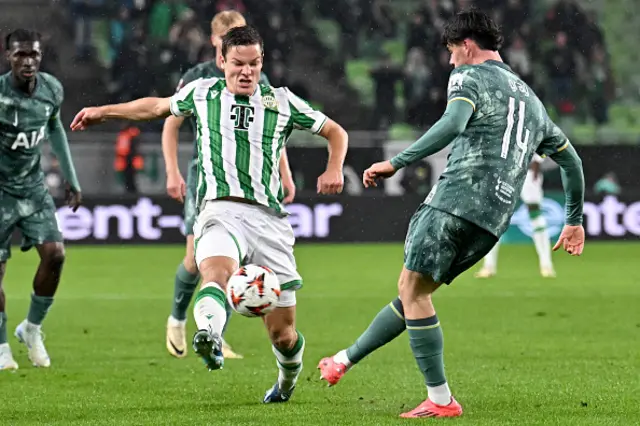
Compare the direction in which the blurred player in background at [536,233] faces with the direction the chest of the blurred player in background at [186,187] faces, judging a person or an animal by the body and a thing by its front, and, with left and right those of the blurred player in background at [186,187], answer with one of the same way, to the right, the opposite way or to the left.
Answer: the same way

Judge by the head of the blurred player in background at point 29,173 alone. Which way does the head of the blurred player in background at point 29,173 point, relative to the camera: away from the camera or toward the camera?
toward the camera

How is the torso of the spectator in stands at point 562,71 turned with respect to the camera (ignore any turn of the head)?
toward the camera

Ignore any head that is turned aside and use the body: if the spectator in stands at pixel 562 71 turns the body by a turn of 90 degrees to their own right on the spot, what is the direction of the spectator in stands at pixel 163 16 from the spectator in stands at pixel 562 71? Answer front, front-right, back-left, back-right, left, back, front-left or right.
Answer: front

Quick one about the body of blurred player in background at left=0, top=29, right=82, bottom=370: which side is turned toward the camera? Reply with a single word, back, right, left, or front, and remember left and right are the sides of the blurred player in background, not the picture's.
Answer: front

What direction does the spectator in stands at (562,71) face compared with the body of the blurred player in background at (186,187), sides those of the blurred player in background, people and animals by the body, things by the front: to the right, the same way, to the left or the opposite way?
the same way

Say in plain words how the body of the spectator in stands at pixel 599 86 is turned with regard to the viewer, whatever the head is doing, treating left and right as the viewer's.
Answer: facing the viewer

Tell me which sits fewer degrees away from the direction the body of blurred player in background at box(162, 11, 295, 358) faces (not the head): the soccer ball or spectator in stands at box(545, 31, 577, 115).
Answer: the soccer ball

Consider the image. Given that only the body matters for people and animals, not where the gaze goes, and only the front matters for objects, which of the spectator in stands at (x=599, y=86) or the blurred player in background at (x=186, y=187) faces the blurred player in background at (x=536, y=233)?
the spectator in stands

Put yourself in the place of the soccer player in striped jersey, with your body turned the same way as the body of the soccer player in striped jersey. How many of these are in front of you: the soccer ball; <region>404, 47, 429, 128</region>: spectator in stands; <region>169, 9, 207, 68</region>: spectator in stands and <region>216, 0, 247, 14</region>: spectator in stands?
1

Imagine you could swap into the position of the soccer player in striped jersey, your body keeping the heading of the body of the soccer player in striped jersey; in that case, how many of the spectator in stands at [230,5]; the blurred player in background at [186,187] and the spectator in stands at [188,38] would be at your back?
3

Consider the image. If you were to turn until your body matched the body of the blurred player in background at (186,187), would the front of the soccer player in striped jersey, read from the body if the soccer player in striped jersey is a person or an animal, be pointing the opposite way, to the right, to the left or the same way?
the same way

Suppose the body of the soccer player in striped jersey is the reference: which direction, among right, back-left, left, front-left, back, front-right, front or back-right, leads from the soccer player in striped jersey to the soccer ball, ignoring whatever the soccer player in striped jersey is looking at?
front

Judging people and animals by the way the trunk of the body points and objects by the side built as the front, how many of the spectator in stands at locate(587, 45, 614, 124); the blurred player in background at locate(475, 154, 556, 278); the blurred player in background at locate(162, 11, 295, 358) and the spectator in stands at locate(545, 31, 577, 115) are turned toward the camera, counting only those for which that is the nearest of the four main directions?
4

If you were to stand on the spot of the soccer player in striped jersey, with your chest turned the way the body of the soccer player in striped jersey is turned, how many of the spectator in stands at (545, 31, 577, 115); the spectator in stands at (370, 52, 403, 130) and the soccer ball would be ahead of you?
1

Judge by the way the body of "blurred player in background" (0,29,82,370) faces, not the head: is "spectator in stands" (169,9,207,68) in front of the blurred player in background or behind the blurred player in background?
behind
